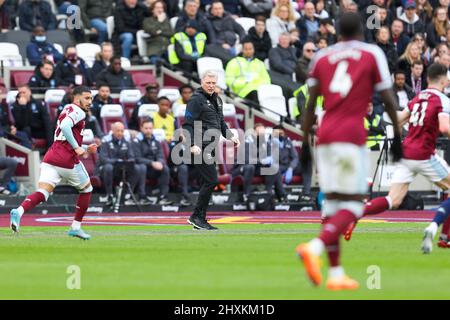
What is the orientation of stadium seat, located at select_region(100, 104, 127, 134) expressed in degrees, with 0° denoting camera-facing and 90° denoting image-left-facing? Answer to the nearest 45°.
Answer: approximately 0°

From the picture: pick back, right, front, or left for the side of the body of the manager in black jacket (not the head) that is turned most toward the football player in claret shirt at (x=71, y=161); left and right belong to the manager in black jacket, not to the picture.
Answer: right

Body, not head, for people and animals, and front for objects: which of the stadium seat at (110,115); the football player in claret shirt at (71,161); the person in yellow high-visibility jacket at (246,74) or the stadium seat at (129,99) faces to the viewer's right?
the football player in claret shirt

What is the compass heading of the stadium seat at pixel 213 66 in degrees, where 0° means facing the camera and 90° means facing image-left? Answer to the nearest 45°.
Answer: approximately 0°

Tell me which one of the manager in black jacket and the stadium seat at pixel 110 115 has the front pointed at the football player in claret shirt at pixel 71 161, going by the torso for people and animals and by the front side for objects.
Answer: the stadium seat

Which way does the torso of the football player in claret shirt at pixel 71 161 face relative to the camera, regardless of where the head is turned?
to the viewer's right

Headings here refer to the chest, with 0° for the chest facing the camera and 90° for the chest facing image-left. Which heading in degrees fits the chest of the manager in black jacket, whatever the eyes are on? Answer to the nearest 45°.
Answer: approximately 315°

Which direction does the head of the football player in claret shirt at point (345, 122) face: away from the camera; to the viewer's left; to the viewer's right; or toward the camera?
away from the camera
